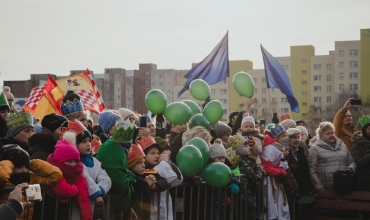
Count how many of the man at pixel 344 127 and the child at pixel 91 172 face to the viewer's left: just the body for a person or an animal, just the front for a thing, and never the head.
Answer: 0

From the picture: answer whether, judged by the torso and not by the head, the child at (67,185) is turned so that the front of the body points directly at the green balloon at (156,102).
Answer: no

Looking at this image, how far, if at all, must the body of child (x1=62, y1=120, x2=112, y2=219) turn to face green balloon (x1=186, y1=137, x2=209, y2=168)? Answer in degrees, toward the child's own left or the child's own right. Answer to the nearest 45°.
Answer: approximately 90° to the child's own left

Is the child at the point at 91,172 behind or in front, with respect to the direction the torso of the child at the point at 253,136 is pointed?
in front

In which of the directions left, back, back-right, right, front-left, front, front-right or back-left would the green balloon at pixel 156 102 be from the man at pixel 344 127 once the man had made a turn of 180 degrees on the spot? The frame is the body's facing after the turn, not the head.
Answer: left

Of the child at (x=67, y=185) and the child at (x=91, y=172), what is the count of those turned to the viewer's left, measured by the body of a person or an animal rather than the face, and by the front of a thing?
0

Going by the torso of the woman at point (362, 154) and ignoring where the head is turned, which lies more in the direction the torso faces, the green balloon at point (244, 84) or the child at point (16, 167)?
the child

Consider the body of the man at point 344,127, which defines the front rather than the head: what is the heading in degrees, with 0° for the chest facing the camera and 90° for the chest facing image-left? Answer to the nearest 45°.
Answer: approximately 315°

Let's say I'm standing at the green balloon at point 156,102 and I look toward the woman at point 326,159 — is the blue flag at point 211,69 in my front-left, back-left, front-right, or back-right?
front-left

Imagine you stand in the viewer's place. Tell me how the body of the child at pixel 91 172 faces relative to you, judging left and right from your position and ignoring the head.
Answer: facing the viewer and to the right of the viewer

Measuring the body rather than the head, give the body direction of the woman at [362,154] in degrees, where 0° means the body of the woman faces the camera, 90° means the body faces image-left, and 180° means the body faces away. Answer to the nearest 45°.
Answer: approximately 315°

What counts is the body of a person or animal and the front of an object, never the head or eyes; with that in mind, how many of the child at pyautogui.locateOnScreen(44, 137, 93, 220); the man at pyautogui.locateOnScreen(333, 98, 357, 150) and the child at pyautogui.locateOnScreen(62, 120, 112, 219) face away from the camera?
0

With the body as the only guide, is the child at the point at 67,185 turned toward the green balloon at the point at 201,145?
no

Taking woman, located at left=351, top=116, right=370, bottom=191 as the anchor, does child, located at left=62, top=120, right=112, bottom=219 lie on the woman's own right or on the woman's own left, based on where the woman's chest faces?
on the woman's own right

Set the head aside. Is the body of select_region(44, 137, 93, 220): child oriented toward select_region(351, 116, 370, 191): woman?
no

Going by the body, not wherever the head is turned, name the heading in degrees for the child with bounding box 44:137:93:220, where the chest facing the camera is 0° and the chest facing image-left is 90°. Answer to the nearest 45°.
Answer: approximately 315°
